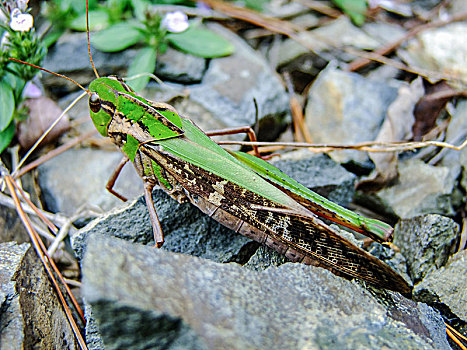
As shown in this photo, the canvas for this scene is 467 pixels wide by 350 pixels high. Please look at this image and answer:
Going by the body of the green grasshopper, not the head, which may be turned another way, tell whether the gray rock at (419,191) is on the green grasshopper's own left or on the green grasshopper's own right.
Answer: on the green grasshopper's own right

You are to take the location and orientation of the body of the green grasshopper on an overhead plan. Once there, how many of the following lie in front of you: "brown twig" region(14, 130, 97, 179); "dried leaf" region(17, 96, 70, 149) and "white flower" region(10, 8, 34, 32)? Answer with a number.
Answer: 3

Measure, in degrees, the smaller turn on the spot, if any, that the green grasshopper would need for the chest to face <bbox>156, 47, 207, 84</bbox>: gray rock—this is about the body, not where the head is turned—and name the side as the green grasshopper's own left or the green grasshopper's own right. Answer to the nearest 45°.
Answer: approximately 45° to the green grasshopper's own right

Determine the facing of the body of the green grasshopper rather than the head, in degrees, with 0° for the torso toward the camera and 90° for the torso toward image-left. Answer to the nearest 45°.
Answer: approximately 135°

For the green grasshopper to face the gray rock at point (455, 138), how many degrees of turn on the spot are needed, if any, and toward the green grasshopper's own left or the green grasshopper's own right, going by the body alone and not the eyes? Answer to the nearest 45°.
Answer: approximately 90° to the green grasshopper's own right

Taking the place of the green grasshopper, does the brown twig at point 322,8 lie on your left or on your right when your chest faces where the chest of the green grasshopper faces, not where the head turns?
on your right
